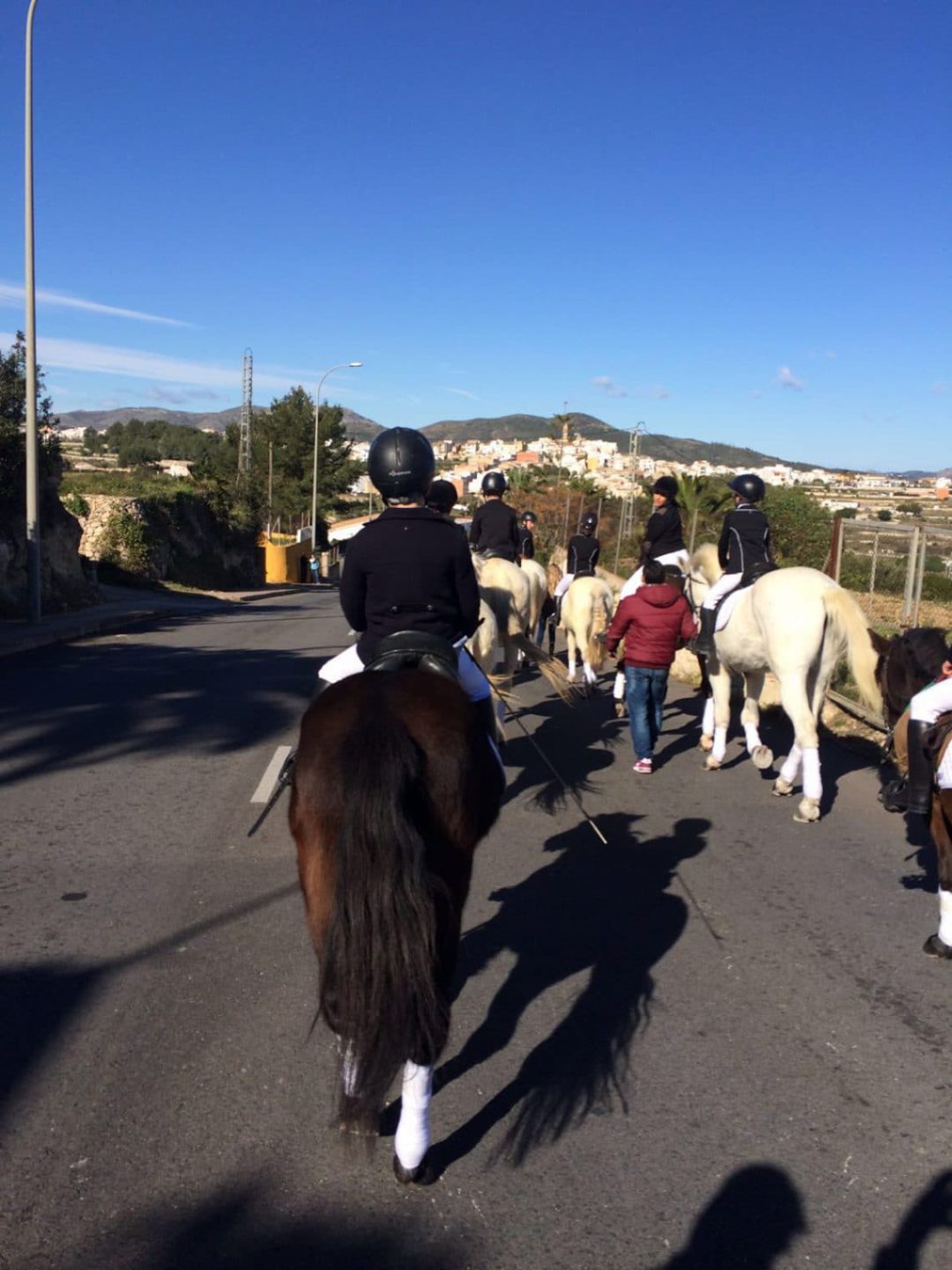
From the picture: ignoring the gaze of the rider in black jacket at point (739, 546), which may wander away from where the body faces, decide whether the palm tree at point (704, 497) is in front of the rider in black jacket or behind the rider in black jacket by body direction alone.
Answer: in front

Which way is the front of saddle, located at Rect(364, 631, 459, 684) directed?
away from the camera

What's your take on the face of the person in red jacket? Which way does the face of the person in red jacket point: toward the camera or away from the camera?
away from the camera

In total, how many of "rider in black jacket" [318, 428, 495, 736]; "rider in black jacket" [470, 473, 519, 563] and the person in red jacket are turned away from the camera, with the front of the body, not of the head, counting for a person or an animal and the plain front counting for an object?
3

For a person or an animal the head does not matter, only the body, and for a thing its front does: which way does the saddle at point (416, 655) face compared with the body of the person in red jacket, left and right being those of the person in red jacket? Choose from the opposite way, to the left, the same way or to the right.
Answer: the same way

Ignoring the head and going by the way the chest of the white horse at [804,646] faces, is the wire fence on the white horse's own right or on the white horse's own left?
on the white horse's own right

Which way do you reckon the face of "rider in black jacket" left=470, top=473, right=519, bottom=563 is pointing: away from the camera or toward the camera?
away from the camera

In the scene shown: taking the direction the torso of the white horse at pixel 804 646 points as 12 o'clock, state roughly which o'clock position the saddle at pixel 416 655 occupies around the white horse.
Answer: The saddle is roughly at 8 o'clock from the white horse.

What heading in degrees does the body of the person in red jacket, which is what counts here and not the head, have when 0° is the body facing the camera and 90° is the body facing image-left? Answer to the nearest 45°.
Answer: approximately 180°

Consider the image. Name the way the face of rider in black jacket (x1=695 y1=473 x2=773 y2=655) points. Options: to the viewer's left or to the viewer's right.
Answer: to the viewer's left

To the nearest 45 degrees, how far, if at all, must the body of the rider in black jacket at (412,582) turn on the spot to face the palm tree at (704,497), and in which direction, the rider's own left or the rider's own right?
0° — they already face it

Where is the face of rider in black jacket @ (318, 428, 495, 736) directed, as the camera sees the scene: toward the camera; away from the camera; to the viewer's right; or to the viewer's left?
away from the camera

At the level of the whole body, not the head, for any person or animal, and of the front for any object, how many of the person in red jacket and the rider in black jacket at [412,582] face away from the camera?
2

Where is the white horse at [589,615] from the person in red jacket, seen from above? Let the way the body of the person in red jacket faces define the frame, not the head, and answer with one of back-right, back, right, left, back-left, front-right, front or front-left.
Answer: front

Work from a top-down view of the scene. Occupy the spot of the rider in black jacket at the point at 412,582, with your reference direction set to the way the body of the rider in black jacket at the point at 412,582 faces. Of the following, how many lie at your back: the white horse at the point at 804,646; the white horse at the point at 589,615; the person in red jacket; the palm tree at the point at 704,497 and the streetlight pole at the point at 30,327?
0

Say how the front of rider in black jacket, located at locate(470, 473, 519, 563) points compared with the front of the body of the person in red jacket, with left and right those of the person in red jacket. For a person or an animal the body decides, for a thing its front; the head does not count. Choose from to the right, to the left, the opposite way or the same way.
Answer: the same way

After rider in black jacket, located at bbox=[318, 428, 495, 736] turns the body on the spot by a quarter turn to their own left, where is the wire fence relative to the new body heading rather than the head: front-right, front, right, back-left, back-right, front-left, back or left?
back-right

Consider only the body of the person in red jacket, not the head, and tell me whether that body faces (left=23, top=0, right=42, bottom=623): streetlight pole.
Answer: no

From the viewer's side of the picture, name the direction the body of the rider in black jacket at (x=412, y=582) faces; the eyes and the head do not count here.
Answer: away from the camera

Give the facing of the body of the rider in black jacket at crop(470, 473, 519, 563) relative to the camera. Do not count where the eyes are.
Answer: away from the camera

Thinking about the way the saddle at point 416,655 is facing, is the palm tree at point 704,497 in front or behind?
in front
